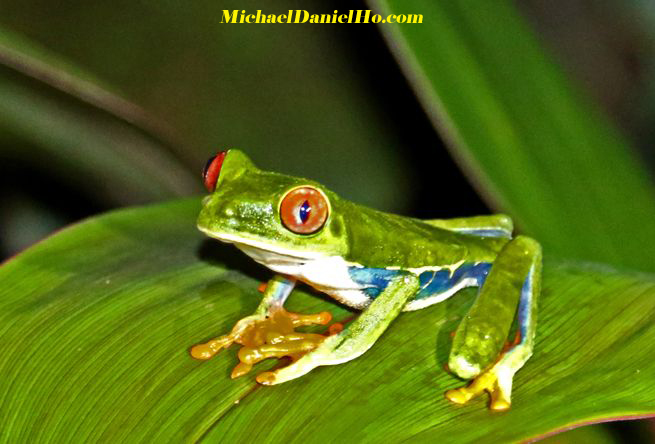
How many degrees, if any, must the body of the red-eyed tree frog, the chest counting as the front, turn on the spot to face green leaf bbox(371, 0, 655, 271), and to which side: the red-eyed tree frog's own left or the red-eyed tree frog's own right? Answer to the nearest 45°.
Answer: approximately 180°

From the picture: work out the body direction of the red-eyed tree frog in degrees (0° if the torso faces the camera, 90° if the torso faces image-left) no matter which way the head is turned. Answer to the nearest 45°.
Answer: approximately 45°
